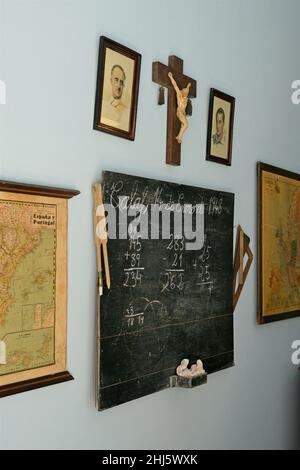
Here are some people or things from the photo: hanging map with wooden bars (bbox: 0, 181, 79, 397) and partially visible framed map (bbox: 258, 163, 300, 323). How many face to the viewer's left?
0

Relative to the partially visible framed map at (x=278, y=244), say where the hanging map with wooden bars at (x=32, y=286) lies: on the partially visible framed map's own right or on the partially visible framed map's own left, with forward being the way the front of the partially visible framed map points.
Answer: on the partially visible framed map's own right

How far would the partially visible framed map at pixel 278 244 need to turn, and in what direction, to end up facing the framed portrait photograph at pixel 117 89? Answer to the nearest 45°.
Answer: approximately 90° to its right

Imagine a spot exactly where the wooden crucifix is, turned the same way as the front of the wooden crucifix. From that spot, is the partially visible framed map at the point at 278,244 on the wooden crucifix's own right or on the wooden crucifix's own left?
on the wooden crucifix's own left

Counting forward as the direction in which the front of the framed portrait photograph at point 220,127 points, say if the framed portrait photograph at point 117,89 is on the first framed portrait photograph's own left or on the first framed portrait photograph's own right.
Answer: on the first framed portrait photograph's own right

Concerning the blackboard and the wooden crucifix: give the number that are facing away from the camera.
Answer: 0

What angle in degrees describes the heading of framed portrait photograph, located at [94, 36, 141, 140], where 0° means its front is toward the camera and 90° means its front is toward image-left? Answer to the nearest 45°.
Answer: approximately 315°

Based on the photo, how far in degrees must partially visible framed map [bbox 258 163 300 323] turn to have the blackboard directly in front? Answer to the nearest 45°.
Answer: approximately 90° to its right

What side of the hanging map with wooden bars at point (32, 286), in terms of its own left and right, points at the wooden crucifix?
left

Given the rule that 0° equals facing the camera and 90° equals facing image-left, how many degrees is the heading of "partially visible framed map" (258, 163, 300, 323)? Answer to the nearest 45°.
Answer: approximately 315°

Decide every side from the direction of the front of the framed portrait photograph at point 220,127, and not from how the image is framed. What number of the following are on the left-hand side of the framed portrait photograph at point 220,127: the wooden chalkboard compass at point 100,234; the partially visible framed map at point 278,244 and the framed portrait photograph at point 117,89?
1
